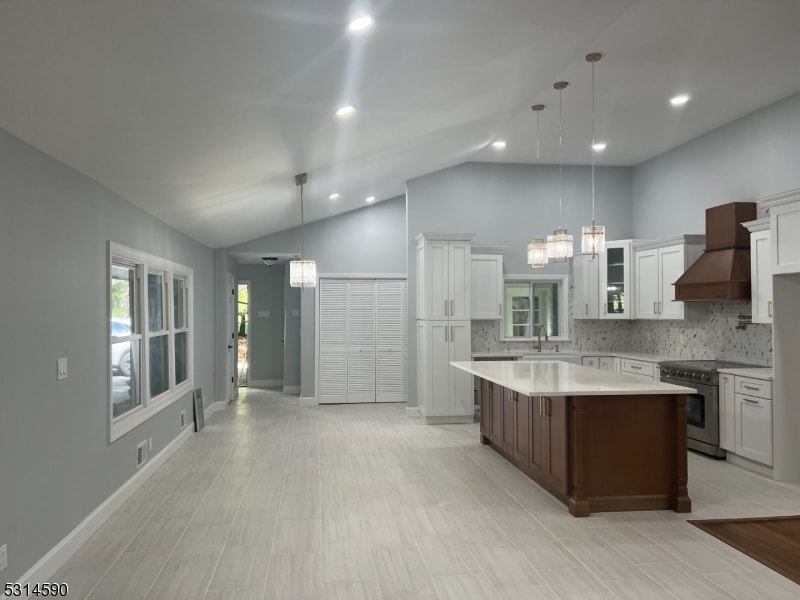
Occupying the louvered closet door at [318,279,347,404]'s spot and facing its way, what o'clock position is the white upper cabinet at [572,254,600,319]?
The white upper cabinet is roughly at 10 o'clock from the louvered closet door.

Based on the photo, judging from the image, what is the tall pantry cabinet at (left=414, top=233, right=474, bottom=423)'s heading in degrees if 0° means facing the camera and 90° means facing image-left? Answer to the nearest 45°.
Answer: approximately 0°

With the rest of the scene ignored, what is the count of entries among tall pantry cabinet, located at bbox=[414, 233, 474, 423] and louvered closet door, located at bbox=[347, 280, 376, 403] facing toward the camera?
2

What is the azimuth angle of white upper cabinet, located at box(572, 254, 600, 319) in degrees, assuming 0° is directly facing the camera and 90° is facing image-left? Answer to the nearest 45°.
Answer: approximately 0°

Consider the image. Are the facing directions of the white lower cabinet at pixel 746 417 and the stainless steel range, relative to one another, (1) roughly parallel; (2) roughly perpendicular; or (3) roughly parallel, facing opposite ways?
roughly parallel

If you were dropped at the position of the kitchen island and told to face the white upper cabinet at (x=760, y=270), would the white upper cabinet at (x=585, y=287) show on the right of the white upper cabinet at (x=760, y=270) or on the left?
left

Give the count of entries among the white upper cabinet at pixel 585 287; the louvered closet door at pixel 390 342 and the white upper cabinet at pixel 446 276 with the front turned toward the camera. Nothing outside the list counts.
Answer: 3

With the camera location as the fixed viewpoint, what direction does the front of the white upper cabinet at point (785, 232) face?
facing the viewer and to the left of the viewer

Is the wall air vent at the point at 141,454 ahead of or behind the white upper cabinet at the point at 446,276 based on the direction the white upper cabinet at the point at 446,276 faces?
ahead

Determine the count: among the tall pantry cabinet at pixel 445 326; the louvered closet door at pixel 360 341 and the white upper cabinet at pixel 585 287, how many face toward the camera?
3

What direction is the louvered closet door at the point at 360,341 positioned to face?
toward the camera

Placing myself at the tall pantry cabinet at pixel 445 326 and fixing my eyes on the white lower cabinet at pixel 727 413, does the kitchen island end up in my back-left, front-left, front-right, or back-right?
front-right

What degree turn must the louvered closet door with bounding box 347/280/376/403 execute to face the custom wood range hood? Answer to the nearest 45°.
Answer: approximately 45° to its left

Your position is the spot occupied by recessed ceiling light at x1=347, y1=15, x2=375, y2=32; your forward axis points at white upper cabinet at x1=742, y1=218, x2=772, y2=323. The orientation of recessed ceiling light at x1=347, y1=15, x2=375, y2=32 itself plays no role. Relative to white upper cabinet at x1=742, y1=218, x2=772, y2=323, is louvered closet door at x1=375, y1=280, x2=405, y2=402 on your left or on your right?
left
